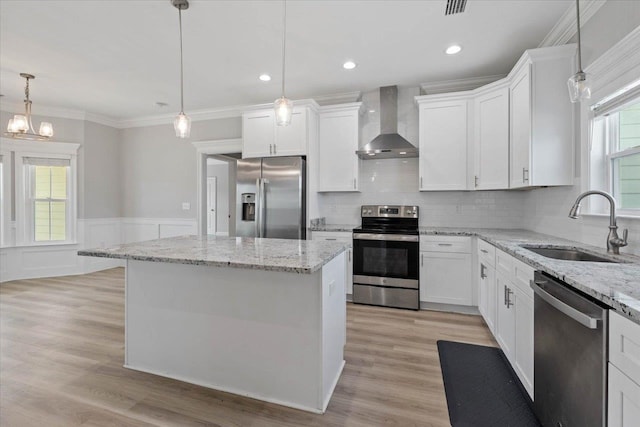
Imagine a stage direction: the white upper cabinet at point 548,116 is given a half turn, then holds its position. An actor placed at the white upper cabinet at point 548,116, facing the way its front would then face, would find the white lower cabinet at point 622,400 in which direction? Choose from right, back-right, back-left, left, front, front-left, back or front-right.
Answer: right

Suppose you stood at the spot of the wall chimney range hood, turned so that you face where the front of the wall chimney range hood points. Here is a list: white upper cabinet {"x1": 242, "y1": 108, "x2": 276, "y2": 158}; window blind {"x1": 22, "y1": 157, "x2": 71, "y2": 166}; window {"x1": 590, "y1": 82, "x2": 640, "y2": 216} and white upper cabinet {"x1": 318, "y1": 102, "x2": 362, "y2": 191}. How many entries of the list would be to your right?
3

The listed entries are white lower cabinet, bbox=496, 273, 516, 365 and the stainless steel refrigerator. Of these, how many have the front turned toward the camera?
1

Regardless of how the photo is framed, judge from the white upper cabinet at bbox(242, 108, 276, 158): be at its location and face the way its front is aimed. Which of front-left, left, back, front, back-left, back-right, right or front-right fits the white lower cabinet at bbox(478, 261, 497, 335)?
front-left

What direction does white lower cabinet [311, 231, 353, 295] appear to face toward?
toward the camera

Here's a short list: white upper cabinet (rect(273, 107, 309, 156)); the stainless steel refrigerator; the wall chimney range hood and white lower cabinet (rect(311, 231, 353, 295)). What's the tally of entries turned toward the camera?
4

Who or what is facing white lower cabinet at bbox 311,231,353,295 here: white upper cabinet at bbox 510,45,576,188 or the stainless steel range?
the white upper cabinet

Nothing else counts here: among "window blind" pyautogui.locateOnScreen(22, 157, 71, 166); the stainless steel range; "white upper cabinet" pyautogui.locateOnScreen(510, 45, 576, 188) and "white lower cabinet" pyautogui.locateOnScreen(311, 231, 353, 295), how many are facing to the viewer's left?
1

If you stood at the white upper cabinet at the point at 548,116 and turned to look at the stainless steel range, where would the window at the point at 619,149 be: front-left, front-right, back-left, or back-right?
back-left

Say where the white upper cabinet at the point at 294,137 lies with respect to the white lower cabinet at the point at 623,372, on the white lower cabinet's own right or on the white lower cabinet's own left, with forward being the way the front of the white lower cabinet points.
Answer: on the white lower cabinet's own right

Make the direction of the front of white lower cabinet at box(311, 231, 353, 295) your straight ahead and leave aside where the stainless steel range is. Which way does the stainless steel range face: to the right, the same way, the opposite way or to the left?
the same way

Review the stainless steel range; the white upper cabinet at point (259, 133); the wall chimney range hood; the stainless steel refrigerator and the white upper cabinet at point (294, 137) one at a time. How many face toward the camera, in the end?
5

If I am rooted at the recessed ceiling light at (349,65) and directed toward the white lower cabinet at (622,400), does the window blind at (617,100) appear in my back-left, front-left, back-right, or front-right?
front-left

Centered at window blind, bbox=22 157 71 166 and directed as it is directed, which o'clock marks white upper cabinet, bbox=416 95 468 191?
The white upper cabinet is roughly at 11 o'clock from the window blind.

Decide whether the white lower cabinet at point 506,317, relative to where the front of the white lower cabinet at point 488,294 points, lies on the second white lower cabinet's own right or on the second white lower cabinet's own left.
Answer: on the second white lower cabinet's own left
